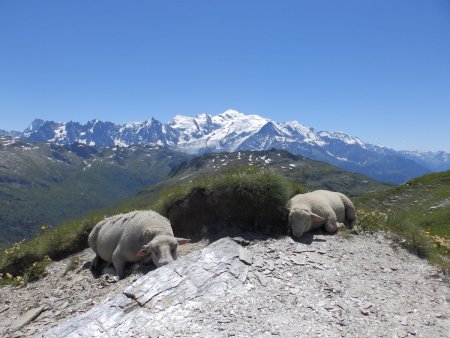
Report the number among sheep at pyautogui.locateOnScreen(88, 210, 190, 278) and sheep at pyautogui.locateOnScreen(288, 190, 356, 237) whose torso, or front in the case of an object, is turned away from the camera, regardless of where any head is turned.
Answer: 0

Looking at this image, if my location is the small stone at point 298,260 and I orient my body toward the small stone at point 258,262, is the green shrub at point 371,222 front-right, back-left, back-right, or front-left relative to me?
back-right

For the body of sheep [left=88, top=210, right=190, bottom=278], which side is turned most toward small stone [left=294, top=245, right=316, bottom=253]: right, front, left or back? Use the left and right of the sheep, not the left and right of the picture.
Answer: front

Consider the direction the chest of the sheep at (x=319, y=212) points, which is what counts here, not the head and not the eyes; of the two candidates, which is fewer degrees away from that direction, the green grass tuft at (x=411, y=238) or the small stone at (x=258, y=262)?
the small stone

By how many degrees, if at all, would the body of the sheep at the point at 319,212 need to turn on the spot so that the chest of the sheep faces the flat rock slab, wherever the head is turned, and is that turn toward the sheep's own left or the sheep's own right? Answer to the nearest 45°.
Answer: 0° — it already faces it

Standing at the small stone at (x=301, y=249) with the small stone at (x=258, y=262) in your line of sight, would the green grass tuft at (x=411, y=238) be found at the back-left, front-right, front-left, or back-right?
back-left

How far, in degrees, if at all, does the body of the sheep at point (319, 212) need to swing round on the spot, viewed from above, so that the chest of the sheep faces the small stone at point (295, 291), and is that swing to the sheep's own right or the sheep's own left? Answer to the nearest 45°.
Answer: approximately 45° to the sheep's own left

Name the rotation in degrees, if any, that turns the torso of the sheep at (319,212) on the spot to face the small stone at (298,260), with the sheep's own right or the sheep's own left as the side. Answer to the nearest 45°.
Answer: approximately 45° to the sheep's own left

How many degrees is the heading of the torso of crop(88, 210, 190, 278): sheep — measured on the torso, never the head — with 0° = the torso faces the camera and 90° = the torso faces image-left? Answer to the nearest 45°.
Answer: approximately 315°

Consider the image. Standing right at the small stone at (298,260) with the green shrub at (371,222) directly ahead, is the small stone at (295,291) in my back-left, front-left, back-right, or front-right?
back-right

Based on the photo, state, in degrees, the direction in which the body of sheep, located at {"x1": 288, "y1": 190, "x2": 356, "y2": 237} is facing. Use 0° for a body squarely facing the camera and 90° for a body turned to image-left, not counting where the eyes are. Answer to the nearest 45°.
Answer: approximately 45°

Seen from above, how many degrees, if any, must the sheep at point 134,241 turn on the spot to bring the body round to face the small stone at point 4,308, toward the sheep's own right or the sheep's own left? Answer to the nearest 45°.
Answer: approximately 135° to the sheep's own right

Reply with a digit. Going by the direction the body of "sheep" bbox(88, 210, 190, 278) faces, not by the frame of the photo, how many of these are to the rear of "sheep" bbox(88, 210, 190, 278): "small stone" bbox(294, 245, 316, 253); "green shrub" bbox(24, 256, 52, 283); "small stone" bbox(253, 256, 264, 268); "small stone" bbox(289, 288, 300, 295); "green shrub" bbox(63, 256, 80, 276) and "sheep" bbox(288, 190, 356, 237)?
2

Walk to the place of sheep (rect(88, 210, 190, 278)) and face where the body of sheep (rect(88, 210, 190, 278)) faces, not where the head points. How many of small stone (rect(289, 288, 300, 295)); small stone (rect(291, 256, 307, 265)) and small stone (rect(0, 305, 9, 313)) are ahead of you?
2

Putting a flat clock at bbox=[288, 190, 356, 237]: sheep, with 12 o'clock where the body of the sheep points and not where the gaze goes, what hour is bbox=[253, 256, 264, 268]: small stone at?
The small stone is roughly at 11 o'clock from the sheep.
